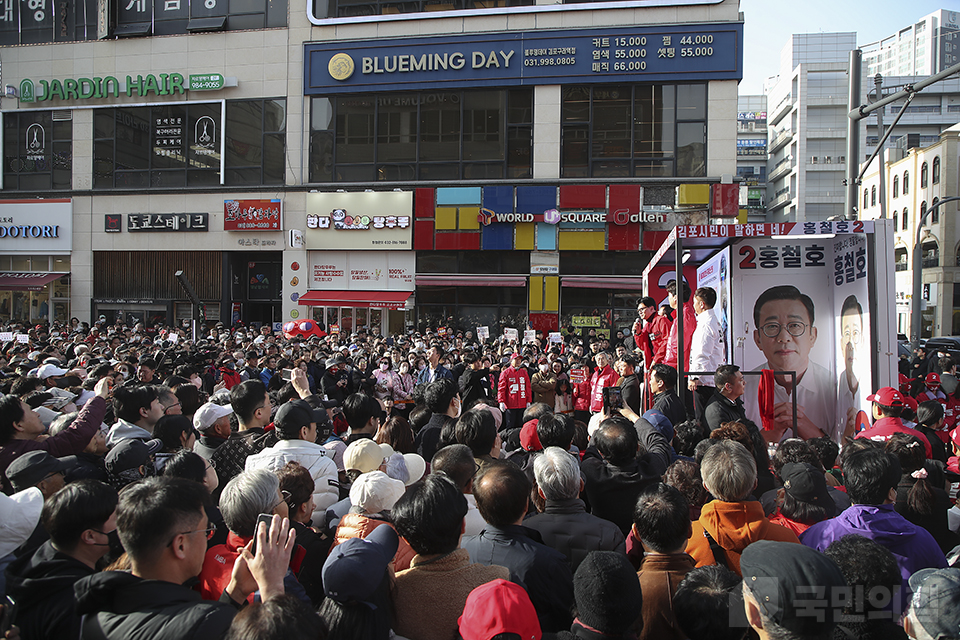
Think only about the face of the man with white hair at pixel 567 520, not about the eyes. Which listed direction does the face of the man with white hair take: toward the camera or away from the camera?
away from the camera

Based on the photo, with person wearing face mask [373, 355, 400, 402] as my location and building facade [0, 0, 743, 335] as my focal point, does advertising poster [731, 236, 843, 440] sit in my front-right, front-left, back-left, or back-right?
back-right

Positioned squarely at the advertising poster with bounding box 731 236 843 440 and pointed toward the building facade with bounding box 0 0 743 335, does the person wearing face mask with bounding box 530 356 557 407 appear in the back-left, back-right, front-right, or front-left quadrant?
front-left

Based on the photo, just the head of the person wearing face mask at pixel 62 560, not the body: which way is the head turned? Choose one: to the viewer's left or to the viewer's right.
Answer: to the viewer's right

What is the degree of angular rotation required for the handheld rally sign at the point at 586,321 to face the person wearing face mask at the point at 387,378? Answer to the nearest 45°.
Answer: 0° — it already faces them

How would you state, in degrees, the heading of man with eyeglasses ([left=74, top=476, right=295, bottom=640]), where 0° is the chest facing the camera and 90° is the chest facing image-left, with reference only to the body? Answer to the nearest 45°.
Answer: approximately 225°

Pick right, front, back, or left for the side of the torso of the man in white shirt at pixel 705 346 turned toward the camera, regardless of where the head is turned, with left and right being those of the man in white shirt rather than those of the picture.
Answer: left

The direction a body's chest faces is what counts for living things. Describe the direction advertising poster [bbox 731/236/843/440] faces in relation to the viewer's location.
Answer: facing the viewer

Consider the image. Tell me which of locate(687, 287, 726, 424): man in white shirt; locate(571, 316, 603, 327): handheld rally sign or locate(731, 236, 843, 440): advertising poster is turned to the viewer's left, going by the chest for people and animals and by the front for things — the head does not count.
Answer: the man in white shirt

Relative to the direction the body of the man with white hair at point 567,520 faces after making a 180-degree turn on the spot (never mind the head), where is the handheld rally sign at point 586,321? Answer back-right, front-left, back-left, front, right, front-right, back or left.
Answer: back

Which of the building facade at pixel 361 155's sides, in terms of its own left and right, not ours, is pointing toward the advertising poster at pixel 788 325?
front

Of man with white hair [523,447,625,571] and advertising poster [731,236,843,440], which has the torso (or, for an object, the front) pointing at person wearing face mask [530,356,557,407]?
the man with white hair

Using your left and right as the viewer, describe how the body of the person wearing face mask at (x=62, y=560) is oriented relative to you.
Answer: facing to the right of the viewer

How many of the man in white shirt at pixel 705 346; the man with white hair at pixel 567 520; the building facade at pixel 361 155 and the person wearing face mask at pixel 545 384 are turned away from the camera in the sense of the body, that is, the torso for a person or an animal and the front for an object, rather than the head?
1

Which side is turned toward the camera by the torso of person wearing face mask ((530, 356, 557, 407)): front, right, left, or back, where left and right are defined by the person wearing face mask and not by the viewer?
front

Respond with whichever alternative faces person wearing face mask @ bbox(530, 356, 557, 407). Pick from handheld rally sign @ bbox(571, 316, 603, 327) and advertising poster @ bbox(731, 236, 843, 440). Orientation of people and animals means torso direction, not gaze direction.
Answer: the handheld rally sign
